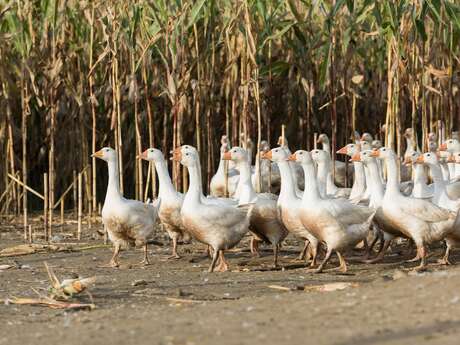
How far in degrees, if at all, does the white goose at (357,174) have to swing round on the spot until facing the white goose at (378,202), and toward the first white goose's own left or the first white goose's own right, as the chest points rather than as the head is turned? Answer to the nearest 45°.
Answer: approximately 90° to the first white goose's own left

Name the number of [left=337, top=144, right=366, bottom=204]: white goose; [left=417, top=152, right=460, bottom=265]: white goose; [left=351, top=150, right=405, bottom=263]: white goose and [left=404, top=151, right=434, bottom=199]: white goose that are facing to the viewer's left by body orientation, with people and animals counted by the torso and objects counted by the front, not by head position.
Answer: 4

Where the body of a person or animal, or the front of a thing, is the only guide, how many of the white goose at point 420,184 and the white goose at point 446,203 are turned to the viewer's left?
2

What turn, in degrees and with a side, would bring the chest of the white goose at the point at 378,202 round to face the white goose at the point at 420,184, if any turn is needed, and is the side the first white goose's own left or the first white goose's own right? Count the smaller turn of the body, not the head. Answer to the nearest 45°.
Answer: approximately 135° to the first white goose's own right

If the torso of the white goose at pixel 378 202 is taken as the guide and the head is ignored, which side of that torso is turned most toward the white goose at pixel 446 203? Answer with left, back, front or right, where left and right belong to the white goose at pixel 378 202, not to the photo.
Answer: back

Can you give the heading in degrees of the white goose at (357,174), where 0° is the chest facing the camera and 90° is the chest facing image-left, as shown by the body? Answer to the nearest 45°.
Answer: approximately 90°

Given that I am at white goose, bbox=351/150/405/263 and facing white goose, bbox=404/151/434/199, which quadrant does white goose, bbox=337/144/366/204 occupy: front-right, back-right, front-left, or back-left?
front-left

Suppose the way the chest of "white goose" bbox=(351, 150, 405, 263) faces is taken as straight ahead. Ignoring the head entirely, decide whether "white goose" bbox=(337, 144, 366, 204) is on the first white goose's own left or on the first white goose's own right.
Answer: on the first white goose's own right

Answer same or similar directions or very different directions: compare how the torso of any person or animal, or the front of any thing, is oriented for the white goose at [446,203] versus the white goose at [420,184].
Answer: same or similar directions

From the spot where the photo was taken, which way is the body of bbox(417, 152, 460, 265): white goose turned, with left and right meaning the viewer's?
facing to the left of the viewer

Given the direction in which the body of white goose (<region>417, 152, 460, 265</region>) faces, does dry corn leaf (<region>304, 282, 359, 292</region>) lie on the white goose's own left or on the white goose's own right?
on the white goose's own left

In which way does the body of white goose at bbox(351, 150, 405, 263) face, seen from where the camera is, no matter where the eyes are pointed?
to the viewer's left

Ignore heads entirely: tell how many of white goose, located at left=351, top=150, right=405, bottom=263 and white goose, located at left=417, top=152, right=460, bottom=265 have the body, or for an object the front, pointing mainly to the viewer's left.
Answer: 2

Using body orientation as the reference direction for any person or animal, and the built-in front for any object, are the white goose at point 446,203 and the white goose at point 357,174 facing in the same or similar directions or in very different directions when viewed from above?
same or similar directions

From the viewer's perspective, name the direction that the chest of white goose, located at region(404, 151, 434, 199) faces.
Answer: to the viewer's left

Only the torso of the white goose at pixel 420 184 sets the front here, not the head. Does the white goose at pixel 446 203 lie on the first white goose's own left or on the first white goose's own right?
on the first white goose's own left
